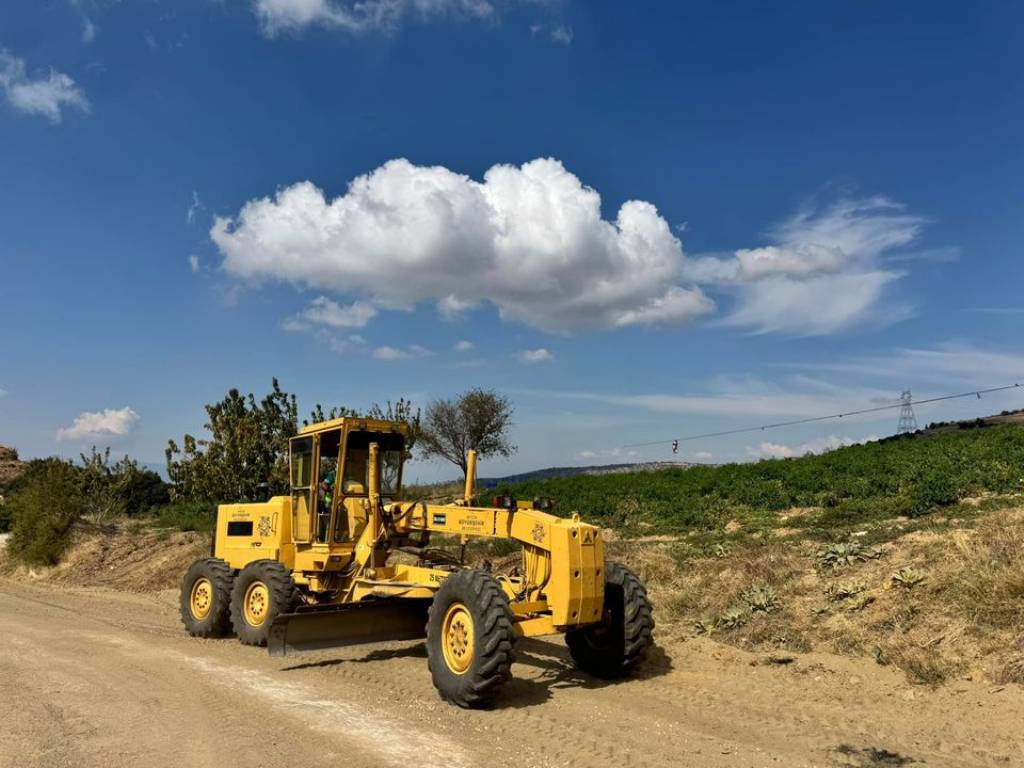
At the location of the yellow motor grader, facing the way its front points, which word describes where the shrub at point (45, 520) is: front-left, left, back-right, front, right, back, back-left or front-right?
back

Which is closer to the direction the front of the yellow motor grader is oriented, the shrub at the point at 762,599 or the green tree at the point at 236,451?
the shrub

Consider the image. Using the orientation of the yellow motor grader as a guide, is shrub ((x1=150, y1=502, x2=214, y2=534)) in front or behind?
behind

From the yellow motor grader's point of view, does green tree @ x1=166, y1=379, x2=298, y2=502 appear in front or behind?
behind

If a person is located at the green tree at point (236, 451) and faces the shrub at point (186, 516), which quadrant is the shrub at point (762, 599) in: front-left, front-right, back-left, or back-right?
front-left

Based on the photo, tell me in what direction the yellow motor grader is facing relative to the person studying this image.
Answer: facing the viewer and to the right of the viewer

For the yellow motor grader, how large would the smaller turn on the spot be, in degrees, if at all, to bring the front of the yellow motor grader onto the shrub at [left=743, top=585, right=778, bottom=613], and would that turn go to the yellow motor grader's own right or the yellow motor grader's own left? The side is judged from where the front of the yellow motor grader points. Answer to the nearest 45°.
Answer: approximately 45° to the yellow motor grader's own left
